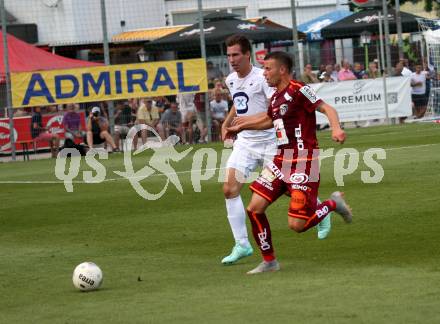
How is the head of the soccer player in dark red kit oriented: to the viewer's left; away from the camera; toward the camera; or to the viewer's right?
to the viewer's left

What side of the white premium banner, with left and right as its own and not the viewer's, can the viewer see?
front

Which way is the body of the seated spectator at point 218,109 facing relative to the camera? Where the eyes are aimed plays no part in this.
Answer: toward the camera

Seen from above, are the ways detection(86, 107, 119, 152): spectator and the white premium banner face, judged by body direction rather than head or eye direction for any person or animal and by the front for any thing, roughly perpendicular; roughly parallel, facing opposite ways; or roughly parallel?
roughly parallel

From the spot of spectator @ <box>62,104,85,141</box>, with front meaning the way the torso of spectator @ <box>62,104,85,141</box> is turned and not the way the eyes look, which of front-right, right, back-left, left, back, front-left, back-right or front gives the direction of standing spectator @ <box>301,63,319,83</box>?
left

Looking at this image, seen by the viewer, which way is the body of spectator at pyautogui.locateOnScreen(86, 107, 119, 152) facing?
toward the camera

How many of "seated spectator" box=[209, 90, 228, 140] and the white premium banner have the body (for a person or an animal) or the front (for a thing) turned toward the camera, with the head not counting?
2

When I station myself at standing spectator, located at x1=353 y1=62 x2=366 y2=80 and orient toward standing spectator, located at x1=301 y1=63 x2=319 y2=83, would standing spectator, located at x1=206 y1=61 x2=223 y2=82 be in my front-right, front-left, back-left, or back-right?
front-right

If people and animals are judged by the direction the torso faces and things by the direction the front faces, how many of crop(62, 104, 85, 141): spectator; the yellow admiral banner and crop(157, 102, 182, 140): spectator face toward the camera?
3

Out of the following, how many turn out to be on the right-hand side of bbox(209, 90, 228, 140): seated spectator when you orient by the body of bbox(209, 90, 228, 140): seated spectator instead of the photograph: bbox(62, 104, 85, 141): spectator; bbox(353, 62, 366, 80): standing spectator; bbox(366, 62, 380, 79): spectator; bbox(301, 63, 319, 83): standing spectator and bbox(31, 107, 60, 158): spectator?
2

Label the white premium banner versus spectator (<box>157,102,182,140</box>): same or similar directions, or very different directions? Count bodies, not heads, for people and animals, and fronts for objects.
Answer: same or similar directions
